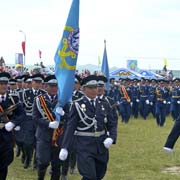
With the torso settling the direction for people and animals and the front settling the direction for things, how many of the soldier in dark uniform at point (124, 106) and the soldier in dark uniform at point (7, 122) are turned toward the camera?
2

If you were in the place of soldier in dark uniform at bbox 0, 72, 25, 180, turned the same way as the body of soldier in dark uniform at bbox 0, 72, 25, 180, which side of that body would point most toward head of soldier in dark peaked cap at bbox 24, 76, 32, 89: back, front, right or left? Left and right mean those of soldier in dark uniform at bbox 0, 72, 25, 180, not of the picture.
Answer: back

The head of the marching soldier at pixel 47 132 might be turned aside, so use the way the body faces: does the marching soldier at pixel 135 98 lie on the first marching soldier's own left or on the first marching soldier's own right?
on the first marching soldier's own left

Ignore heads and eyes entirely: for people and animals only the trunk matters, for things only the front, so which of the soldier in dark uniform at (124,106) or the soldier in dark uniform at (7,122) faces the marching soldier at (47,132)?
the soldier in dark uniform at (124,106)

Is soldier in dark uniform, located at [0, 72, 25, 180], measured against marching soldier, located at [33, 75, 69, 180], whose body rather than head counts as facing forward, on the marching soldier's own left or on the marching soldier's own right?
on the marching soldier's own right

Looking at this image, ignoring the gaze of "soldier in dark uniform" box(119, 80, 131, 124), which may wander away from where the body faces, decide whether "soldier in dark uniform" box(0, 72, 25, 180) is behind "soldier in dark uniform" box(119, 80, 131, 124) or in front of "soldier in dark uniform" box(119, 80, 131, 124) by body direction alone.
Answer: in front

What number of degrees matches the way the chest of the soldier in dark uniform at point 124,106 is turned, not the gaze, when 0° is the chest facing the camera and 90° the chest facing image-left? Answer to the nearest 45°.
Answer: approximately 0°

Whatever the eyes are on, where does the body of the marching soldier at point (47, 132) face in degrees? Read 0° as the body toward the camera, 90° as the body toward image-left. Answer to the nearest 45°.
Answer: approximately 315°
